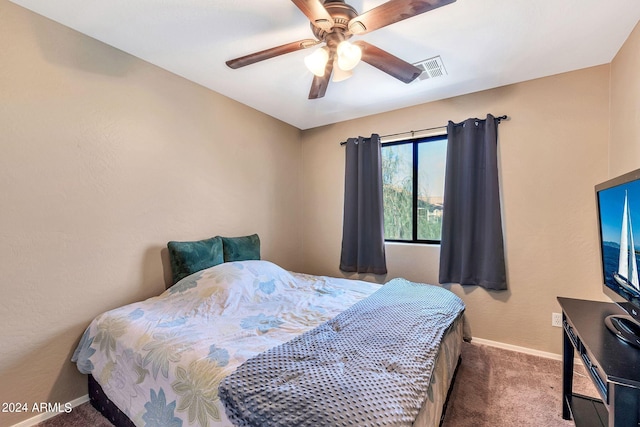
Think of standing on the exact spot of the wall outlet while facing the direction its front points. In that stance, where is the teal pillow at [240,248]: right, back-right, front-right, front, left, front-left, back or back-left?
front-right

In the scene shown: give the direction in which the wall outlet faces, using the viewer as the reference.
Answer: facing the viewer

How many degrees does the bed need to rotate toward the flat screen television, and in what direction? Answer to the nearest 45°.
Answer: approximately 45° to its left

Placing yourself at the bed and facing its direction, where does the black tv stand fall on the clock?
The black tv stand is roughly at 11 o'clock from the bed.

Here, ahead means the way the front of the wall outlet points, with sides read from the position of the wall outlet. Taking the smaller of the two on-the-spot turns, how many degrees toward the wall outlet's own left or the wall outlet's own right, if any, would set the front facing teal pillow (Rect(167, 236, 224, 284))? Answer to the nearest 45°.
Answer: approximately 45° to the wall outlet's own right

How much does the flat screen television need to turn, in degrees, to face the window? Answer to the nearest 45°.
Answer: approximately 90° to its right

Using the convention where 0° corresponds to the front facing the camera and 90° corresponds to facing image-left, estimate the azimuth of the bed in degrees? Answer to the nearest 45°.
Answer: approximately 315°

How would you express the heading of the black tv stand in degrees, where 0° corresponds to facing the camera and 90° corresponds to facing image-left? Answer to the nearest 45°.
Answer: approximately 45°

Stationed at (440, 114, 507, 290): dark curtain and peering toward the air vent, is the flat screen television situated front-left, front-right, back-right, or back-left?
front-left

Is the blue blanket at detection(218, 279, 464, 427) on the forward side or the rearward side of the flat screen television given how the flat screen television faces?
on the forward side

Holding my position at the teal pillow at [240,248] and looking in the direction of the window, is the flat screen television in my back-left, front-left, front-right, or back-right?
front-right

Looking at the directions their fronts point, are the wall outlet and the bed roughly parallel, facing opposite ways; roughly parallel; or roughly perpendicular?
roughly perpendicular

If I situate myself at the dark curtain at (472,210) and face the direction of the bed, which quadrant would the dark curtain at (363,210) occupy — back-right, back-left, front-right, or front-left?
front-right
